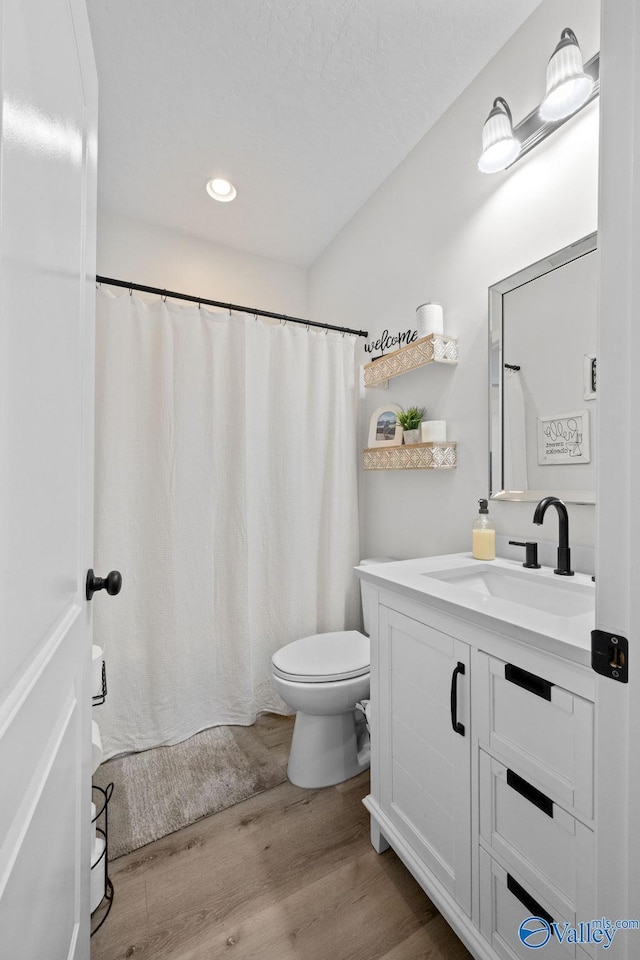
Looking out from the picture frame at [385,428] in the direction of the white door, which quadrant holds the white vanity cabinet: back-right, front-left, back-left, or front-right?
front-left

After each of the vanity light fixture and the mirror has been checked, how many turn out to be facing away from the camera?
0

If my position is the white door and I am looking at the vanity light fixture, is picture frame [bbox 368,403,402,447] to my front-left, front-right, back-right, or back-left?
front-left

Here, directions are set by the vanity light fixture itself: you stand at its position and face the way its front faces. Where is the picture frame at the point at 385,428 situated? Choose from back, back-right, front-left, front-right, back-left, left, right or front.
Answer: right

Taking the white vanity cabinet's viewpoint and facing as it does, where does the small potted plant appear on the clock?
The small potted plant is roughly at 4 o'clock from the white vanity cabinet.

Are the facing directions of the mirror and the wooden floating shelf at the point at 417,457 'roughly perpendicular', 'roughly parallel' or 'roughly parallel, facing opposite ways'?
roughly parallel

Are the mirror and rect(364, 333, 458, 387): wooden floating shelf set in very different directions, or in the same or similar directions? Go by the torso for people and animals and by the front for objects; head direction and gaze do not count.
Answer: same or similar directions

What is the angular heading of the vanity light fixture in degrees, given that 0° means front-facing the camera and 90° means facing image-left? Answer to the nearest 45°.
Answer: approximately 45°

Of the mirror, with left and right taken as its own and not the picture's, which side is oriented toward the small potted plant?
right

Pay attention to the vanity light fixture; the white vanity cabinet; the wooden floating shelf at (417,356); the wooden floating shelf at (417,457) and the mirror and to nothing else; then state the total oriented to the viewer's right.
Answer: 0

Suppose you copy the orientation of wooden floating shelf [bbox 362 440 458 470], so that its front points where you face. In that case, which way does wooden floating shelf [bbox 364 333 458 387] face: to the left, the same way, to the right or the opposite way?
the same way

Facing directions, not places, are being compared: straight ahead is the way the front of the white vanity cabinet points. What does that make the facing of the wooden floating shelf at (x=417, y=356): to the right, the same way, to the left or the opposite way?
the same way

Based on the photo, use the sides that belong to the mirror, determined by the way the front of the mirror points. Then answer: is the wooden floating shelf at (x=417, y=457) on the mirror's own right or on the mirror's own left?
on the mirror's own right

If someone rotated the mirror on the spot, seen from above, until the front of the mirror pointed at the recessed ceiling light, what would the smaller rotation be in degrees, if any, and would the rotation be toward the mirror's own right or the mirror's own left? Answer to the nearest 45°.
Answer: approximately 45° to the mirror's own right

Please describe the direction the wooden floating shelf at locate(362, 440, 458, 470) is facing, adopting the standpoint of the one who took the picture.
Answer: facing the viewer and to the left of the viewer
